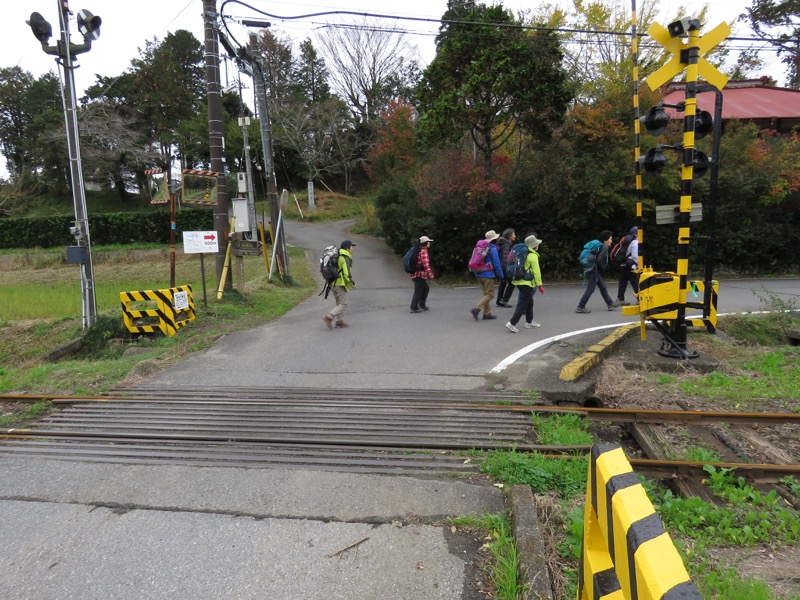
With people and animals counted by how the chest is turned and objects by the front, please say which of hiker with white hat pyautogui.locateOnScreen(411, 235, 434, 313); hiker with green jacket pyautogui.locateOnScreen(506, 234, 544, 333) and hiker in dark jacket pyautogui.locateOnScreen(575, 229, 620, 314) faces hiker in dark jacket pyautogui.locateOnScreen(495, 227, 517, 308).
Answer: the hiker with white hat

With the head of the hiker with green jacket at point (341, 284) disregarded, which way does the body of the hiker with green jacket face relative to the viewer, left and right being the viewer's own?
facing to the right of the viewer

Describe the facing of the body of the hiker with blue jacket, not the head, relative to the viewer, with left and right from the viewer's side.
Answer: facing to the right of the viewer

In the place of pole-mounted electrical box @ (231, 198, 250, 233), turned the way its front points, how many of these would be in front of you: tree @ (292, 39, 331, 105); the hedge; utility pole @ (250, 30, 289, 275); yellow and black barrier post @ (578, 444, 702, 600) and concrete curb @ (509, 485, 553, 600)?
2

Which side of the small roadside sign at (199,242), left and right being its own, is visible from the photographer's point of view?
front

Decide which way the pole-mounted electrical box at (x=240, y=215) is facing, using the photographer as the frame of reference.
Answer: facing the viewer

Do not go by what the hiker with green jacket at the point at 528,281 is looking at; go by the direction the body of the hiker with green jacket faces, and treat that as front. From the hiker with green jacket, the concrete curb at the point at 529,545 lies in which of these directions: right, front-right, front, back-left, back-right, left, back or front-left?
right

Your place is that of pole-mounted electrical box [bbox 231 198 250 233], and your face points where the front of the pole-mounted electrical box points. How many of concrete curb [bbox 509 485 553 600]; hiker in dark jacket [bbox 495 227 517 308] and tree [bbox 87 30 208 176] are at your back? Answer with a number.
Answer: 1

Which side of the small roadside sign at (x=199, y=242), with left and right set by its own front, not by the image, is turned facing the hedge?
back

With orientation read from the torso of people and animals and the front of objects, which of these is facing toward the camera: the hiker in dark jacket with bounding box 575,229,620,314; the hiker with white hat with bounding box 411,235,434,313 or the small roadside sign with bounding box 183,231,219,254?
the small roadside sign

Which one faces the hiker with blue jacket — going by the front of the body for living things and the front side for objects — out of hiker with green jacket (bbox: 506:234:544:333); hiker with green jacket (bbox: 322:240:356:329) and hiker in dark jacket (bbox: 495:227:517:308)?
hiker with green jacket (bbox: 322:240:356:329)
